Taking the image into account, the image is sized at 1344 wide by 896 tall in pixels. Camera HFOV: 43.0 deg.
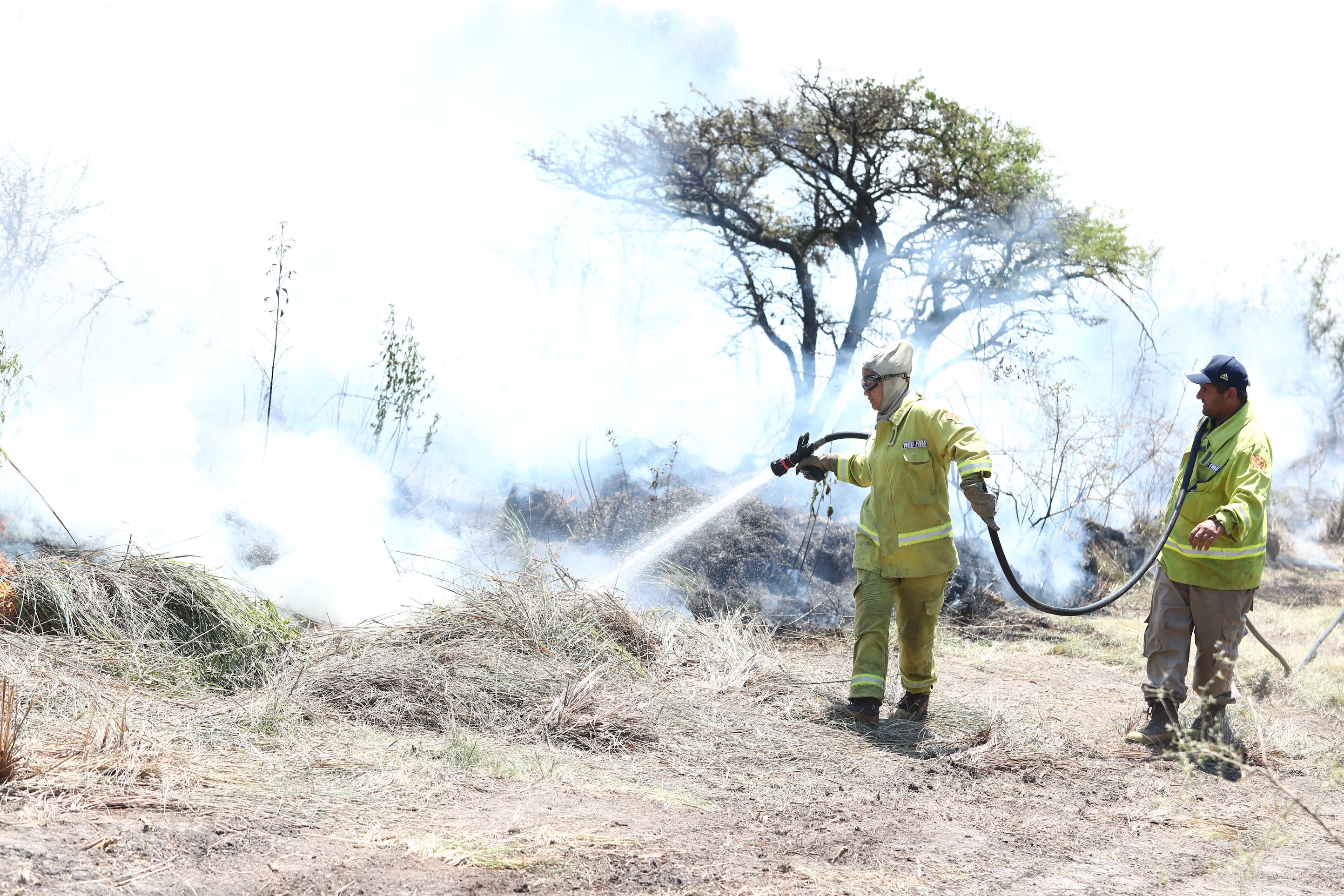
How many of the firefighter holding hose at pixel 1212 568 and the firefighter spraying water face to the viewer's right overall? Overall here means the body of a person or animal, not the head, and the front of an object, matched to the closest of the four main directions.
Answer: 0

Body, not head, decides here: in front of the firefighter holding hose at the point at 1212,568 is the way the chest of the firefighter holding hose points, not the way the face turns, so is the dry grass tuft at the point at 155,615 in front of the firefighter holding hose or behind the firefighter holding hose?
in front

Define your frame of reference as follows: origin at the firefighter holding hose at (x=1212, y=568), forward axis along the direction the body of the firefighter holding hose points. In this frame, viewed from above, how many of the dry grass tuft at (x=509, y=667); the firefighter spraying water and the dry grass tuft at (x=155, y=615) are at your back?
0

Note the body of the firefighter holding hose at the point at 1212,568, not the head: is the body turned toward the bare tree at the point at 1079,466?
no

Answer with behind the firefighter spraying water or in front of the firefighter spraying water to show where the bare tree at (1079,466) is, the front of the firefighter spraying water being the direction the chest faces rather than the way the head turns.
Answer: behind

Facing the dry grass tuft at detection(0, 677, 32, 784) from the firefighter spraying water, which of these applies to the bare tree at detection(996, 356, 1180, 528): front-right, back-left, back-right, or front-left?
back-right

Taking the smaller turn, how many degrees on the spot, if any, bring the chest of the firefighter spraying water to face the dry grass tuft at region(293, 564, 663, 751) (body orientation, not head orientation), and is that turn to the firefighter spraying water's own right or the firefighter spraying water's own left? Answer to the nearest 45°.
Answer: approximately 45° to the firefighter spraying water's own right

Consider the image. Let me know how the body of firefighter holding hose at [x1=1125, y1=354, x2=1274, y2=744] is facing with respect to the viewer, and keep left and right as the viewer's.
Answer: facing the viewer and to the left of the viewer

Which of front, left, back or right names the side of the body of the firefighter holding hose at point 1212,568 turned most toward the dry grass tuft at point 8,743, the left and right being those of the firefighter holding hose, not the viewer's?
front

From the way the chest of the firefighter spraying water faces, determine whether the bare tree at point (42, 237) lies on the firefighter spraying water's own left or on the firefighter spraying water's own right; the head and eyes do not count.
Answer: on the firefighter spraying water's own right

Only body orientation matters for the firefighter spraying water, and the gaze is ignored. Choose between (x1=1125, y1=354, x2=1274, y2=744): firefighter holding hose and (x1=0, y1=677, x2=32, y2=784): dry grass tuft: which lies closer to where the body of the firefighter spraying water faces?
the dry grass tuft

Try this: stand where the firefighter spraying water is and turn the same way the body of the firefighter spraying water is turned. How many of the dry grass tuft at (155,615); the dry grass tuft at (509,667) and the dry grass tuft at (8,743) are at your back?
0

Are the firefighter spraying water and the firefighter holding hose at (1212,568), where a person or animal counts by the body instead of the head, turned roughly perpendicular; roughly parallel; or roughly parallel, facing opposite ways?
roughly parallel

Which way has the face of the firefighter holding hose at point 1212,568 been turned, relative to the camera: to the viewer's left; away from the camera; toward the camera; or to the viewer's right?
to the viewer's left
